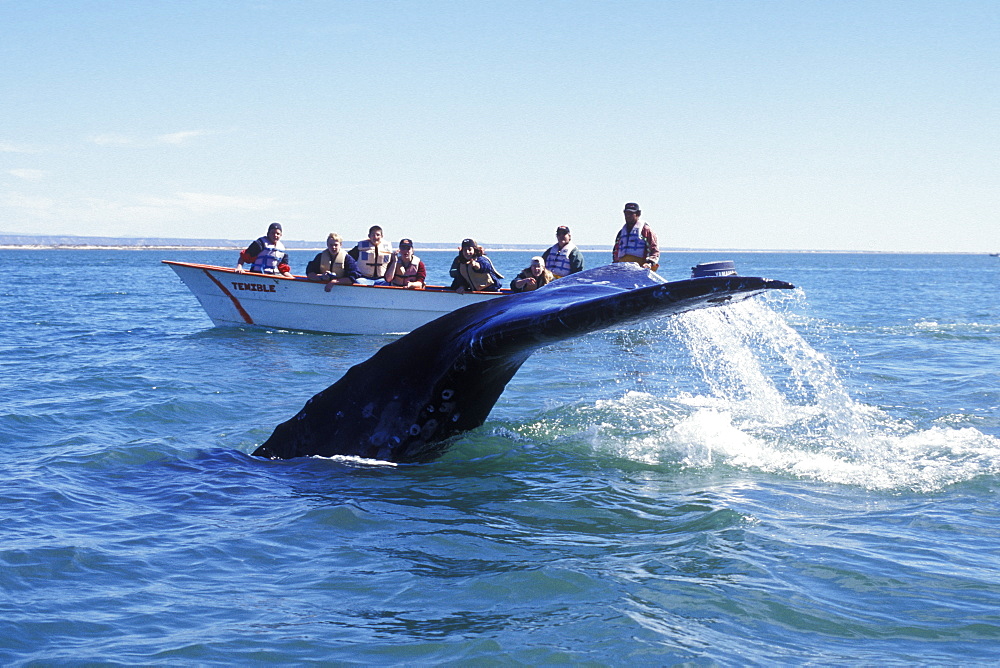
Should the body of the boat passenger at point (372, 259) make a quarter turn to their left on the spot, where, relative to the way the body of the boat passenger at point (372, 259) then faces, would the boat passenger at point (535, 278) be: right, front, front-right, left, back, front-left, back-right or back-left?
front-right

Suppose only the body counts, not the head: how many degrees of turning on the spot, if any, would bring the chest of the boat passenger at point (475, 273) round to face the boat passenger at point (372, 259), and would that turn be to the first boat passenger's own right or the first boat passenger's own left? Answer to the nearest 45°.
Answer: approximately 90° to the first boat passenger's own right

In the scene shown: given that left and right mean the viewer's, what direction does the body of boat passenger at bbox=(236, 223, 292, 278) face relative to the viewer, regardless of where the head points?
facing the viewer and to the right of the viewer

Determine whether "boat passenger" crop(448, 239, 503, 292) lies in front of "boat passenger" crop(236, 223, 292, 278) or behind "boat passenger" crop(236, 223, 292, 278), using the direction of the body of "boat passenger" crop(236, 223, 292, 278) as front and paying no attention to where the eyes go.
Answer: in front

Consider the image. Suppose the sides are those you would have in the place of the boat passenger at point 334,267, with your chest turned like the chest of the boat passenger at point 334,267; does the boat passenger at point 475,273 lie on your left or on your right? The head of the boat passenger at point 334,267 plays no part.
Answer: on your left

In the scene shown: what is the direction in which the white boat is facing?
to the viewer's left

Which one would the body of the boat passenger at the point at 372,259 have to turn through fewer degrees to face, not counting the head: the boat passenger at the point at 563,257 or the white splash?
the white splash

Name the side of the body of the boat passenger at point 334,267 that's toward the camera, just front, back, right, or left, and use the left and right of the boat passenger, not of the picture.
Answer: front

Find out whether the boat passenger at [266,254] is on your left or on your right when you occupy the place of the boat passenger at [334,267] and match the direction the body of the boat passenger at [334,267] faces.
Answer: on your right

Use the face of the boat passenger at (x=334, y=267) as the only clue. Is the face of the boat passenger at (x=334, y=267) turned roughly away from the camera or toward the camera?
toward the camera

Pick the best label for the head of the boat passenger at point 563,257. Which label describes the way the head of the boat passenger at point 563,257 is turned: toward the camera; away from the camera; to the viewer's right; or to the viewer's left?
toward the camera

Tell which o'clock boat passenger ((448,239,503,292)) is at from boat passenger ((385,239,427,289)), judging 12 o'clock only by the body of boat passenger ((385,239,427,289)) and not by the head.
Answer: boat passenger ((448,239,503,292)) is roughly at 10 o'clock from boat passenger ((385,239,427,289)).

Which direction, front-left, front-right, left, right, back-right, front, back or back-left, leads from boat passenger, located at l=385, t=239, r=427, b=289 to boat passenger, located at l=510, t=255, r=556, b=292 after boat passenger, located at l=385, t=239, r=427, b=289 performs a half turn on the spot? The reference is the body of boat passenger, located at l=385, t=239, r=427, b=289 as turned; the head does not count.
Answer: back-right

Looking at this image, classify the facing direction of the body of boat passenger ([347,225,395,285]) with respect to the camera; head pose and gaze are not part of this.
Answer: toward the camera
